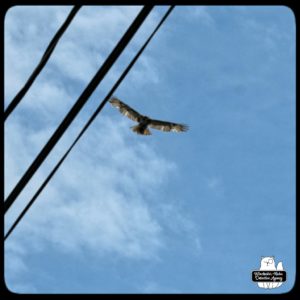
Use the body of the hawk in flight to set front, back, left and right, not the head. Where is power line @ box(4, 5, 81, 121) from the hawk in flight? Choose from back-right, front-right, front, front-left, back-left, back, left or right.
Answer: front

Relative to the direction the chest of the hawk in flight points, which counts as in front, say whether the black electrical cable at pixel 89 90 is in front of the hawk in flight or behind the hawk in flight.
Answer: in front
